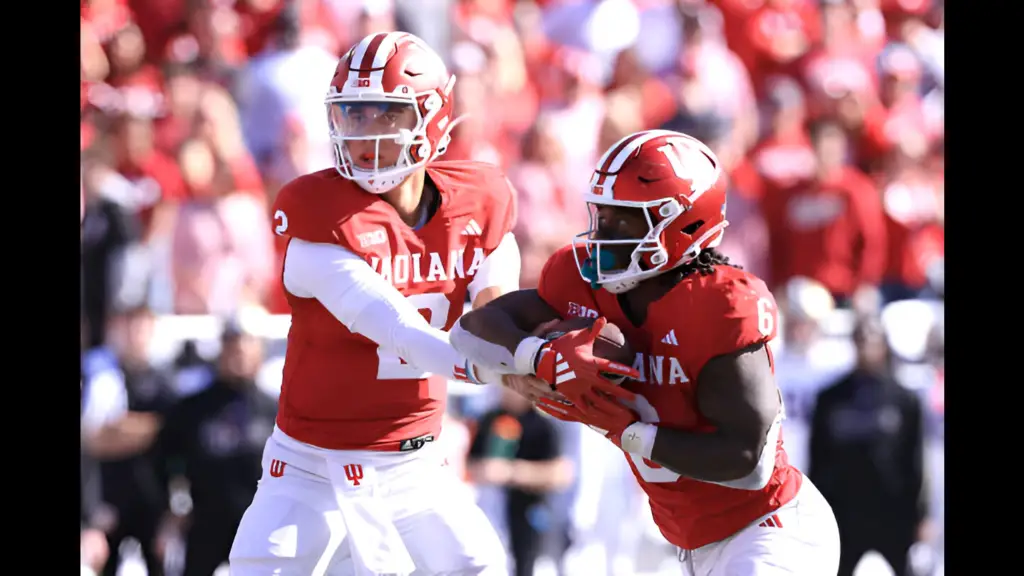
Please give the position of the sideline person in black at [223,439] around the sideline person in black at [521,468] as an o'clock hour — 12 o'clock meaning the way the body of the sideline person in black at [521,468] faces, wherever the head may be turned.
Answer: the sideline person in black at [223,439] is roughly at 3 o'clock from the sideline person in black at [521,468].

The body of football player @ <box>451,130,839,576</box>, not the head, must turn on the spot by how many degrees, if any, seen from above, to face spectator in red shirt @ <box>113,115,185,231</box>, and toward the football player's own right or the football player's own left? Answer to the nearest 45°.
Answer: approximately 90° to the football player's own right

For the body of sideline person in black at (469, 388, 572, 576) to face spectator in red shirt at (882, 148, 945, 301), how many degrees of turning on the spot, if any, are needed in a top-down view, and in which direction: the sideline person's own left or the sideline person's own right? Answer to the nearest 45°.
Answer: approximately 90° to the sideline person's own left

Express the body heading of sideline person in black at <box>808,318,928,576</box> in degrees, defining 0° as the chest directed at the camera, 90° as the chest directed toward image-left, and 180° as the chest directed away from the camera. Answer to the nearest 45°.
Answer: approximately 0°

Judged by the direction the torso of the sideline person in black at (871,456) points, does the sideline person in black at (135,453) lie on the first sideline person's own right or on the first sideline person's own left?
on the first sideline person's own right

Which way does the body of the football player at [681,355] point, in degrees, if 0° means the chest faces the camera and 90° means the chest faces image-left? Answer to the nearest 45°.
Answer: approximately 45°

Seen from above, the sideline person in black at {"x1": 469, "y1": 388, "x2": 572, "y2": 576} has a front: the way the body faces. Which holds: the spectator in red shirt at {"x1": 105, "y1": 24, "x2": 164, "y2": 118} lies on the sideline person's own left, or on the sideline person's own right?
on the sideline person's own right
